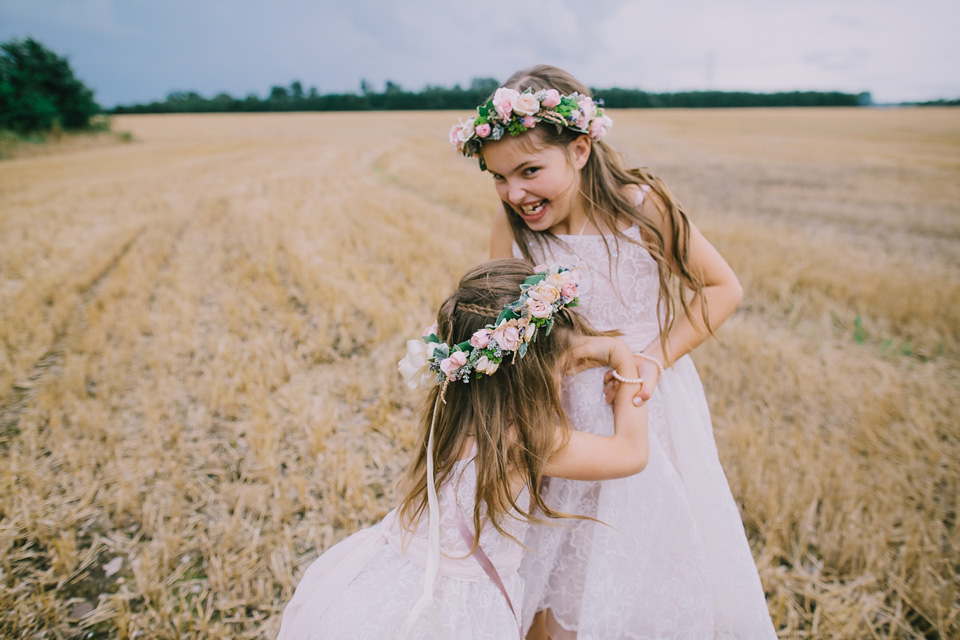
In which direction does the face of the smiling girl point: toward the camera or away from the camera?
toward the camera

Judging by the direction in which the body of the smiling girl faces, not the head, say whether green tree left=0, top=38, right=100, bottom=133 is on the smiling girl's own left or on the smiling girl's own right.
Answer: on the smiling girl's own right

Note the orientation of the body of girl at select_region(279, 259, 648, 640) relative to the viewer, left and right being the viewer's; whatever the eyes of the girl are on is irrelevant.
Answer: facing away from the viewer and to the right of the viewer

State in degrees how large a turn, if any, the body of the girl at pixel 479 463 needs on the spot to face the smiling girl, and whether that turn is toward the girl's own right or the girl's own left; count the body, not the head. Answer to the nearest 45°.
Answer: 0° — they already face them

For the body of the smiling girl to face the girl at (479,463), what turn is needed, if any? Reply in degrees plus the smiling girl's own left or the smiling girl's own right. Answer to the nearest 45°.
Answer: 0° — they already face them

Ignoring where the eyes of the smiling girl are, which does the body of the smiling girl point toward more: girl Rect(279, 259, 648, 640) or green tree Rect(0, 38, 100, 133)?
the girl

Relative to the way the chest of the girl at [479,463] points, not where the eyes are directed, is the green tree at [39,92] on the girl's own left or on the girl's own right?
on the girl's own left

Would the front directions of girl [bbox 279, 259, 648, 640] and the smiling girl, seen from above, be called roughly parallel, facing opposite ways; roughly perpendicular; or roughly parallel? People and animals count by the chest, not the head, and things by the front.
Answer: roughly parallel, facing opposite ways

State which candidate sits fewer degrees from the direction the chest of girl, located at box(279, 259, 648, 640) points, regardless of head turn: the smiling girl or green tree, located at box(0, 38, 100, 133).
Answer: the smiling girl

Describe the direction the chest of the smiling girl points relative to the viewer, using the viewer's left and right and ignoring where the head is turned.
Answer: facing the viewer and to the left of the viewer
